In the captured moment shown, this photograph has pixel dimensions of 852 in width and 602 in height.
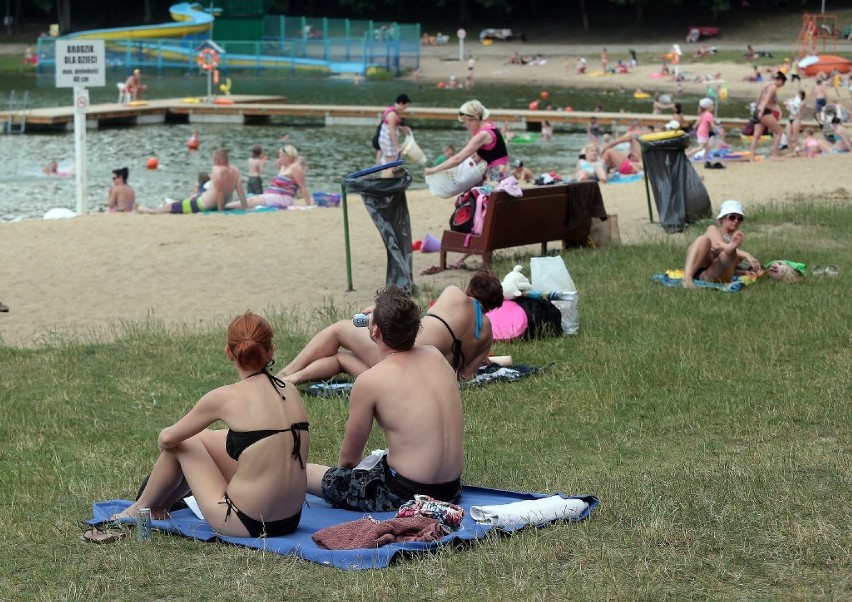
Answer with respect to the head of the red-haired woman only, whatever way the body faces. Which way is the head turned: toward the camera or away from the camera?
away from the camera

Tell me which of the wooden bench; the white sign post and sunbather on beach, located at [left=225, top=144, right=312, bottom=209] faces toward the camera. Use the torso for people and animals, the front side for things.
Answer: the white sign post

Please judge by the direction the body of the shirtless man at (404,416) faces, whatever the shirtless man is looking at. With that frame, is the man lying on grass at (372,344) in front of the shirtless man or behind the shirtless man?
in front

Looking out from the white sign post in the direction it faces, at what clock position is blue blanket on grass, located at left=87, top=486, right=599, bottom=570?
The blue blanket on grass is roughly at 12 o'clock from the white sign post.

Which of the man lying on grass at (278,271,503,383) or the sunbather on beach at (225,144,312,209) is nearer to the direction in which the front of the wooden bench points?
the sunbather on beach

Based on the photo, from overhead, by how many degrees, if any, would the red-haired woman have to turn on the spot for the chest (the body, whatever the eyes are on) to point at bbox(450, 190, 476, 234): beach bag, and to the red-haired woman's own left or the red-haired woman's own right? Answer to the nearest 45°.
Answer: approximately 45° to the red-haired woman's own right

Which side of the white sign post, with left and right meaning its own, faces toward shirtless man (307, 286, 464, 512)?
front

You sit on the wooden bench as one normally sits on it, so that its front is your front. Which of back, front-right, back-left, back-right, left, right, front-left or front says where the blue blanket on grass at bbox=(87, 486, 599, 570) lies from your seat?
back-left

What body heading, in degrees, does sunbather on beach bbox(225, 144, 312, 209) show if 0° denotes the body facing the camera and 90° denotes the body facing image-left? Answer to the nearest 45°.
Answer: approximately 90°

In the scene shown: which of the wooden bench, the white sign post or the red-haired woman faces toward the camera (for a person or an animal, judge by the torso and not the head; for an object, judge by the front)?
the white sign post

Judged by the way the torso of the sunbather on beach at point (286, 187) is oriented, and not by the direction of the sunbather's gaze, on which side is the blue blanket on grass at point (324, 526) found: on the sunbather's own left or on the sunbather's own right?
on the sunbather's own left

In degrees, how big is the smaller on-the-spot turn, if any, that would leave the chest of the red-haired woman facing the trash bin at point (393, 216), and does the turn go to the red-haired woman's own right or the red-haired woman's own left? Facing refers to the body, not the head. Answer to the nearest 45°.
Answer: approximately 45° to the red-haired woman's own right

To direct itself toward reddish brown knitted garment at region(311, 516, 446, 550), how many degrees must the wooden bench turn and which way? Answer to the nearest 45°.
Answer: approximately 135° to its left

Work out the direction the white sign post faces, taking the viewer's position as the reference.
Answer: facing the viewer

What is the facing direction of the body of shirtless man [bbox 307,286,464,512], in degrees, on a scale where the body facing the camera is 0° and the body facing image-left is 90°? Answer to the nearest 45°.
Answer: approximately 135°
